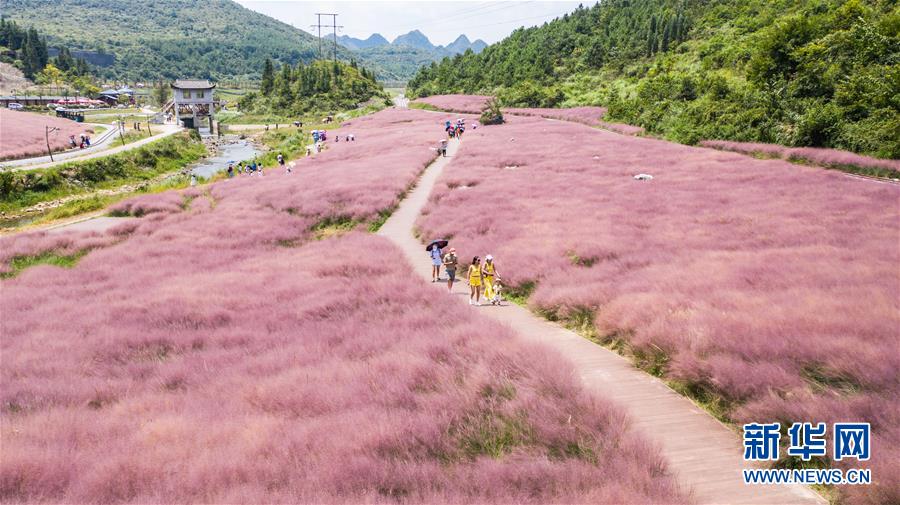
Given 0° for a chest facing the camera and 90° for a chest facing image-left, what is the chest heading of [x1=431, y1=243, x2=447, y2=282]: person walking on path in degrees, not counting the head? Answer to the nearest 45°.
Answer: approximately 0°

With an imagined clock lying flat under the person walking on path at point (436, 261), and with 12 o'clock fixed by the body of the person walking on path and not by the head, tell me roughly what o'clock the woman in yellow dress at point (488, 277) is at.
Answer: The woman in yellow dress is roughly at 11 o'clock from the person walking on path.
